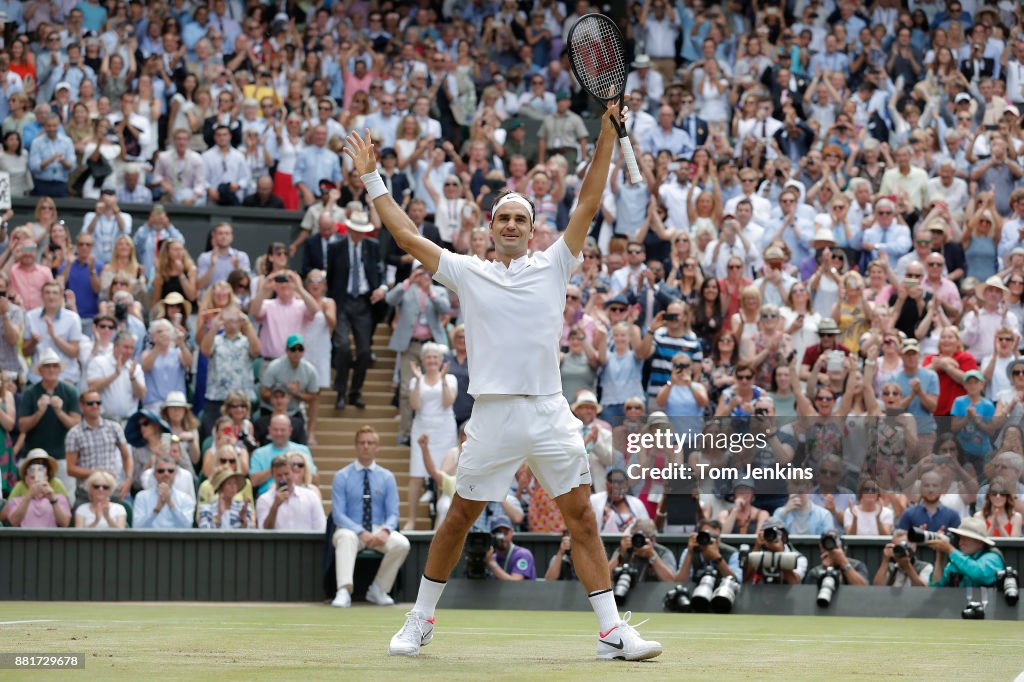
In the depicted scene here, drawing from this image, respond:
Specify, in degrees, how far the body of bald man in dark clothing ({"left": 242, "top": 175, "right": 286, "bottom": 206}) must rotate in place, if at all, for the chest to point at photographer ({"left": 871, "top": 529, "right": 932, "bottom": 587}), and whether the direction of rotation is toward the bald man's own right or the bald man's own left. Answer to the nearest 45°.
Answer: approximately 45° to the bald man's own left

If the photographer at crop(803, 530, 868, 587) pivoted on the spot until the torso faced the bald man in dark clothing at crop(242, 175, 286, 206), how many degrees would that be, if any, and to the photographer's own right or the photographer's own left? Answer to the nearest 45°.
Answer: approximately 135° to the photographer's own right

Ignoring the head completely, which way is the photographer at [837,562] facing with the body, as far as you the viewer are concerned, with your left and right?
facing the viewer

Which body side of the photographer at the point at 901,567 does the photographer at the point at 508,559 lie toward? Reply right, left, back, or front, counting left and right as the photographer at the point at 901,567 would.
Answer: right

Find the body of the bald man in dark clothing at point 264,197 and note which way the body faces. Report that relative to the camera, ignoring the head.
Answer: toward the camera

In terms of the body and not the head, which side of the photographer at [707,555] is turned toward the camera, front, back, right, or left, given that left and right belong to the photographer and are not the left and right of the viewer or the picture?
front

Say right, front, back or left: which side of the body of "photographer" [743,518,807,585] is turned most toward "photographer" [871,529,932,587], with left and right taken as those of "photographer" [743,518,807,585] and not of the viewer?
left

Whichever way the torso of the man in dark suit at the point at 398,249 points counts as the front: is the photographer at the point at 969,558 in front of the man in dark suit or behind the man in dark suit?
in front

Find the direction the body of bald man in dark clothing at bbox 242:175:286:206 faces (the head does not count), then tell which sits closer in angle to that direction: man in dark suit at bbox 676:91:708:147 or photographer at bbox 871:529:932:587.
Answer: the photographer

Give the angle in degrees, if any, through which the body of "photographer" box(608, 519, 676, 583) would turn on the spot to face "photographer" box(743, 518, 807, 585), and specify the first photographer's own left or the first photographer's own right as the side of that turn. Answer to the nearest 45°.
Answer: approximately 90° to the first photographer's own left

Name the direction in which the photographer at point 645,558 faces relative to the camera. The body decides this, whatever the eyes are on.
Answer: toward the camera

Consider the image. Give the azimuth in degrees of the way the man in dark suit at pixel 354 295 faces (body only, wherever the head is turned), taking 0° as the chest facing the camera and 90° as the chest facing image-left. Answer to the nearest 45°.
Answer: approximately 0°

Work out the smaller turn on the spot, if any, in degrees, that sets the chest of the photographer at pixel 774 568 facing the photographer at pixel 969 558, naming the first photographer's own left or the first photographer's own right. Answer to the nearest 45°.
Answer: approximately 90° to the first photographer's own left

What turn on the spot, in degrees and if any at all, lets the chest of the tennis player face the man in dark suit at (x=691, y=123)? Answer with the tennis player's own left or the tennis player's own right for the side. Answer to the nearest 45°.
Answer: approximately 180°

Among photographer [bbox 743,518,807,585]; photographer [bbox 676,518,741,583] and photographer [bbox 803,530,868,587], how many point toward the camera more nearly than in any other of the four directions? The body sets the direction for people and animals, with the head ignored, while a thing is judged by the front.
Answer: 3
